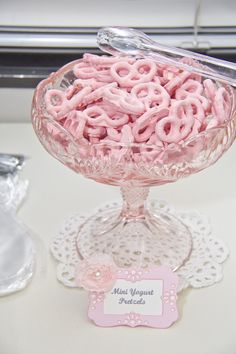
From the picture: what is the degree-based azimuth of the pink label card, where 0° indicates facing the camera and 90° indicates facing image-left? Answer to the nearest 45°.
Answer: approximately 0°
